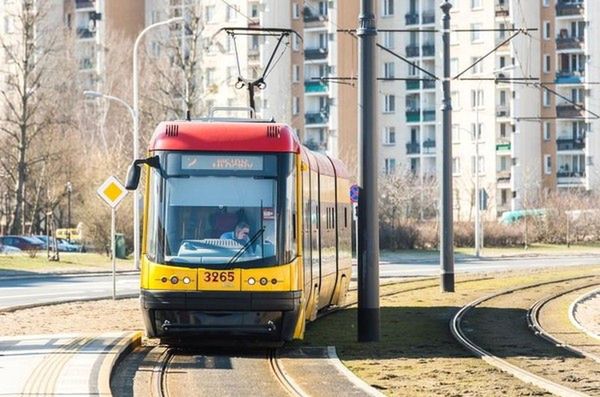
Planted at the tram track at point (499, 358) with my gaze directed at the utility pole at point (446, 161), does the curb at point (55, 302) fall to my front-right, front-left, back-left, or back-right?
front-left

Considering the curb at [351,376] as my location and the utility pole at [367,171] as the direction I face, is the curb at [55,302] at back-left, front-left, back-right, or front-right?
front-left

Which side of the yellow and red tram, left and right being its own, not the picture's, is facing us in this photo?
front

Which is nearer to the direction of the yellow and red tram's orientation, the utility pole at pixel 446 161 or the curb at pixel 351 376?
the curb

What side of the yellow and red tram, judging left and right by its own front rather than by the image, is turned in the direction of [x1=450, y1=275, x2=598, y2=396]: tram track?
left

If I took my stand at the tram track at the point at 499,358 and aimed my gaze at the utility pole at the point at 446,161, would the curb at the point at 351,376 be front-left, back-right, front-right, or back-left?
back-left

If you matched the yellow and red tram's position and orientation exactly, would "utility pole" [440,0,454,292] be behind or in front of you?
behind
